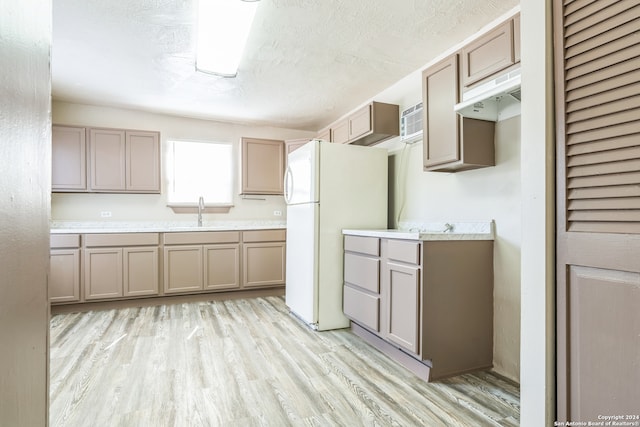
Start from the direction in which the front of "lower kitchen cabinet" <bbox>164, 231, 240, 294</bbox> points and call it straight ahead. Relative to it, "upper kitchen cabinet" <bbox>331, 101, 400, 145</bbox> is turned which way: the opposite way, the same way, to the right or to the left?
to the right

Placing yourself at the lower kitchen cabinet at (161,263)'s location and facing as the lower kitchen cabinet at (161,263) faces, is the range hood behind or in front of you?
in front

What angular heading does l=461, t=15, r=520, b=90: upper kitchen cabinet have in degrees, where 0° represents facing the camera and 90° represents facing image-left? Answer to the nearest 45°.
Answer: approximately 45°

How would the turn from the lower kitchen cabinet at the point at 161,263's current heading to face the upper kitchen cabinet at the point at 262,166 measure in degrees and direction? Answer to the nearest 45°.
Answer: approximately 90° to its left

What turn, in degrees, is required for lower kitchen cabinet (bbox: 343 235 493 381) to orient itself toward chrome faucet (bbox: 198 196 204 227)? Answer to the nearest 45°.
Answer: approximately 90° to its right

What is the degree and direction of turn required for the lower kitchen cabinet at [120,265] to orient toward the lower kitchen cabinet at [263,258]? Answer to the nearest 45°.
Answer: approximately 90° to its left

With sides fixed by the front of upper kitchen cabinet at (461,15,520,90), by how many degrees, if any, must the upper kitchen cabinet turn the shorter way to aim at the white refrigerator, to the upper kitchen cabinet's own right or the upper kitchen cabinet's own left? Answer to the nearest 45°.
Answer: approximately 90° to the upper kitchen cabinet's own right

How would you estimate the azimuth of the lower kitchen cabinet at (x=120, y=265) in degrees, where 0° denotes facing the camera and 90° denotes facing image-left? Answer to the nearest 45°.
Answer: approximately 0°

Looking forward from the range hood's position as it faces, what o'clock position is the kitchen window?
The kitchen window is roughly at 2 o'clock from the range hood.

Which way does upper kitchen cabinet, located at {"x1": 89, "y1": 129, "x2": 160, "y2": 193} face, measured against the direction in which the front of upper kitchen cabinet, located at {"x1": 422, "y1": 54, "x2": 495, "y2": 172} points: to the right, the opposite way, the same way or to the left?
to the left

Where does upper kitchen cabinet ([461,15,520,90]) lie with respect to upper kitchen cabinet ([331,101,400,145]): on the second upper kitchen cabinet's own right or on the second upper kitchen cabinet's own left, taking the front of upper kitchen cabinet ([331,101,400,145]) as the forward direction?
on the second upper kitchen cabinet's own left
